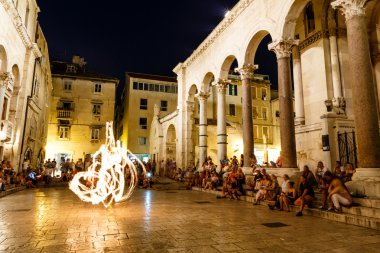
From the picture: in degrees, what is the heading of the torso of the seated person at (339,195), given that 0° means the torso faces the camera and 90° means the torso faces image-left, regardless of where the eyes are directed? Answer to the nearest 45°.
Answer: approximately 90°

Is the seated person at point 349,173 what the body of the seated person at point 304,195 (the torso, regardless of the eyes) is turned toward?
no

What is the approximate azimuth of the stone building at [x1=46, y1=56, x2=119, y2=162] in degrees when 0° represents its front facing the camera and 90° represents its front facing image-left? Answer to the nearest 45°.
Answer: approximately 0°

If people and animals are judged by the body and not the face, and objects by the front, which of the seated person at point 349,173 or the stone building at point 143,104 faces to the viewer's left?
the seated person

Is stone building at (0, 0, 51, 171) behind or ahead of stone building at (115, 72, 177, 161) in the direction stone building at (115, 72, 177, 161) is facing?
ahead

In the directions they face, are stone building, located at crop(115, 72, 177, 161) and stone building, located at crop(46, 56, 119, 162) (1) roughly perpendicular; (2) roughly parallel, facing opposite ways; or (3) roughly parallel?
roughly parallel

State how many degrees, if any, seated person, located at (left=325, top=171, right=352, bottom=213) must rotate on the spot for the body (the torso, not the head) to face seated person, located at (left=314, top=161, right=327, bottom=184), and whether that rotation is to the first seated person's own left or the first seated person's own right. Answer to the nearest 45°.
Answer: approximately 90° to the first seated person's own right

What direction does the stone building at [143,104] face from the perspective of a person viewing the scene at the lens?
facing the viewer

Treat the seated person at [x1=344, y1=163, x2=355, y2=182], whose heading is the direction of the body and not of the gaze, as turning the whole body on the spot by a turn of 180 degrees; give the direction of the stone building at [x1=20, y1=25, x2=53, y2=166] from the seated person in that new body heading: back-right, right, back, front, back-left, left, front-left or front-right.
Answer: back

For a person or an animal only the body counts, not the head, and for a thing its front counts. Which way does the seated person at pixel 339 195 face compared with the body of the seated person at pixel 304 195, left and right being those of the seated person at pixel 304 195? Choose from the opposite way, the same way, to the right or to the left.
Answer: the same way

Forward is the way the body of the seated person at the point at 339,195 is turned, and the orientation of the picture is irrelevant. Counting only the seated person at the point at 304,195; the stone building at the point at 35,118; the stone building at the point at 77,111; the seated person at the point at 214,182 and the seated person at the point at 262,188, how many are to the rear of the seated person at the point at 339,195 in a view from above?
0

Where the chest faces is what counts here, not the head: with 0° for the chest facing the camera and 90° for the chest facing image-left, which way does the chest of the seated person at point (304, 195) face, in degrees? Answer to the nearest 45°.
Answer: approximately 90°

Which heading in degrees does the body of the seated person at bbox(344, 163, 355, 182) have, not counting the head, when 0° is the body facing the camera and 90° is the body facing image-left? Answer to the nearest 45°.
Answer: approximately 90°

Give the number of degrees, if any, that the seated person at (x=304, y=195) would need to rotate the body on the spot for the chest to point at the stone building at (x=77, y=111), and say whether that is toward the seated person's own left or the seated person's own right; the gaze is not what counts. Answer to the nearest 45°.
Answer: approximately 45° to the seated person's own right

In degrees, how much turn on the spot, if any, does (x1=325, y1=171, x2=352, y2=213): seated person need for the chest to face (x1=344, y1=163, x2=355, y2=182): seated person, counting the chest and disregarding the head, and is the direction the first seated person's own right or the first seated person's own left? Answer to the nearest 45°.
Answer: approximately 90° to the first seated person's own right

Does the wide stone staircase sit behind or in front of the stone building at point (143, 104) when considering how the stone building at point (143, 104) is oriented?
in front

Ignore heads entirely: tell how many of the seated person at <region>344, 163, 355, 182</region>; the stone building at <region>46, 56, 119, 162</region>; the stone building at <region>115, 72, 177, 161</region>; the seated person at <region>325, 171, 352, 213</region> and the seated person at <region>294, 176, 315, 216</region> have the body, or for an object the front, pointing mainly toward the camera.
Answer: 2
